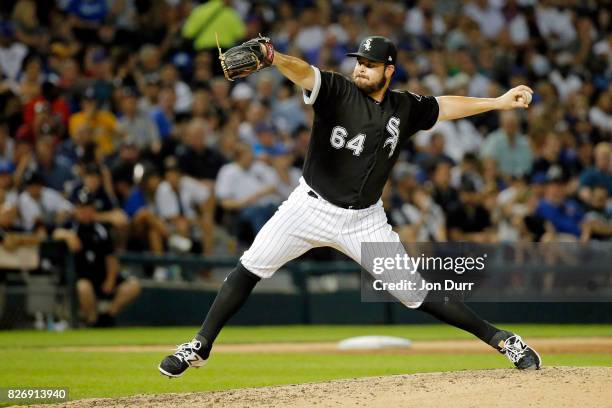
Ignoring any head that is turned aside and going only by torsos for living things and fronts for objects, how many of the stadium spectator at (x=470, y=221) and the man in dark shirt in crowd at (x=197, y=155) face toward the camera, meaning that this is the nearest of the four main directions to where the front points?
2

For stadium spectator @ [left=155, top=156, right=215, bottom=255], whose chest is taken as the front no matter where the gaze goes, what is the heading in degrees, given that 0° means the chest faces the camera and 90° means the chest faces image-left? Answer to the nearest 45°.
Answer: approximately 45°

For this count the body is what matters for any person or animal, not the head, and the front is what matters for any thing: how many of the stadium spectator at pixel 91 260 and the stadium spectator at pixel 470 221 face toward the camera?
2

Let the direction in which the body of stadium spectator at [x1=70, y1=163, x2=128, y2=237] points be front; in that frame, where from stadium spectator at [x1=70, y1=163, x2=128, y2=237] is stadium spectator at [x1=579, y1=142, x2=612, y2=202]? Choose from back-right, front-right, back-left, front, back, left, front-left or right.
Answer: back-left

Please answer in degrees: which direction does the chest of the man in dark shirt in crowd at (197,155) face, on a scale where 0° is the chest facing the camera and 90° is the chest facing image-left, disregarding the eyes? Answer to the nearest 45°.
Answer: approximately 0°

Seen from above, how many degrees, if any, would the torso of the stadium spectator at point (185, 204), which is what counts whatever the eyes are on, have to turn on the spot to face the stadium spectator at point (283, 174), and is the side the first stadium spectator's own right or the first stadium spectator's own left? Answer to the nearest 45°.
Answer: approximately 135° to the first stadium spectator's own left

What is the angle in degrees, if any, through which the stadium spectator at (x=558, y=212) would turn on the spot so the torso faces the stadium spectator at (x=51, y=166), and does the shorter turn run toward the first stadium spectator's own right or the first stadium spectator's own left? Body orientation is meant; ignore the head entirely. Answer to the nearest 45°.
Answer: approximately 45° to the first stadium spectator's own right
